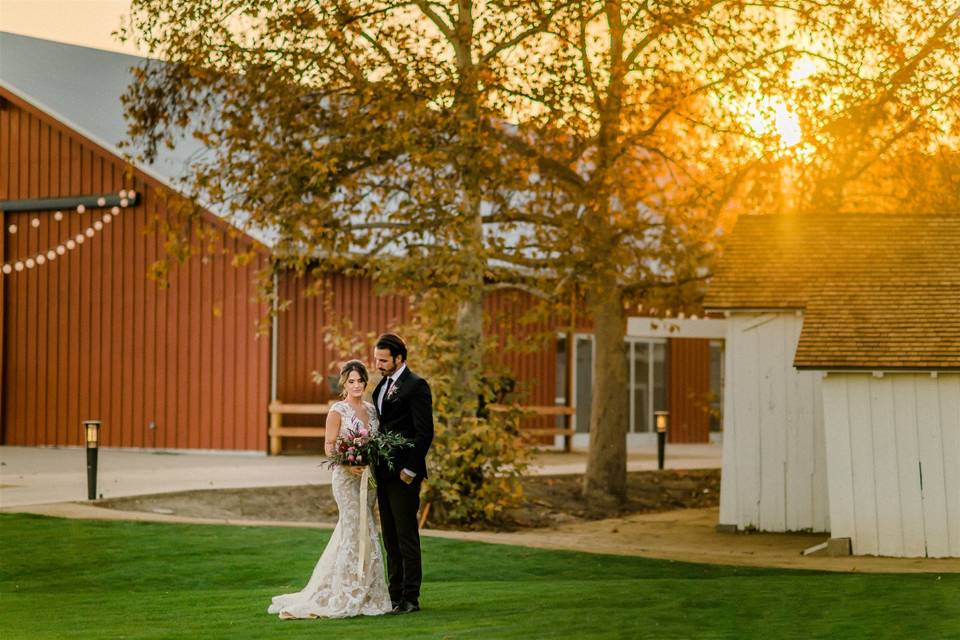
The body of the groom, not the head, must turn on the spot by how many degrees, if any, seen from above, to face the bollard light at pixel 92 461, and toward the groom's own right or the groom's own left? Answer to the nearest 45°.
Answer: approximately 90° to the groom's own right

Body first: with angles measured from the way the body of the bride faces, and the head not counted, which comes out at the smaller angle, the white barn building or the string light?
the white barn building

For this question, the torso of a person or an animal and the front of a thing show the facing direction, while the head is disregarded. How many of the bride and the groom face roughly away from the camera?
0

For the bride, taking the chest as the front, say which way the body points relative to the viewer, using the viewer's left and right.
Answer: facing the viewer and to the right of the viewer

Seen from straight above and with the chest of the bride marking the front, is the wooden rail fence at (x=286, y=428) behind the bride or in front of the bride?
behind

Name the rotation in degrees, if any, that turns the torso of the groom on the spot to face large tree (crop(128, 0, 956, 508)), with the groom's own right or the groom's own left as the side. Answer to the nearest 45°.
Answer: approximately 135° to the groom's own right

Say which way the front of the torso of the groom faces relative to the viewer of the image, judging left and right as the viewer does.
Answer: facing the viewer and to the left of the viewer
